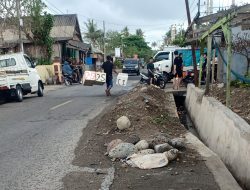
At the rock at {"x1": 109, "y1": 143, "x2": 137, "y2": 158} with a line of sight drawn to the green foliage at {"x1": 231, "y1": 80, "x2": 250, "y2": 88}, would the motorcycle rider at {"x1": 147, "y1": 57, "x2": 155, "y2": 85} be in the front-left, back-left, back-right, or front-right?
front-left

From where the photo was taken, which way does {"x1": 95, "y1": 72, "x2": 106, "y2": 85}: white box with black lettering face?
toward the camera

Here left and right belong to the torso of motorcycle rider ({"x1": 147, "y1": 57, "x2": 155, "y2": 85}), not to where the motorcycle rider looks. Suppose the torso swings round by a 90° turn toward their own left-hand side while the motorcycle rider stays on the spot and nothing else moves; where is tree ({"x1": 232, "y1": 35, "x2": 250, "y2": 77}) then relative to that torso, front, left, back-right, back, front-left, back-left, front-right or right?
front-right

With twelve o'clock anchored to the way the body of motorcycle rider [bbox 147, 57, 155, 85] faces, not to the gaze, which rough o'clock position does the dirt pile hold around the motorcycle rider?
The dirt pile is roughly at 12 o'clock from the motorcycle rider.

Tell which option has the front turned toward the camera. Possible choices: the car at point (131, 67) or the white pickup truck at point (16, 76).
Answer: the car

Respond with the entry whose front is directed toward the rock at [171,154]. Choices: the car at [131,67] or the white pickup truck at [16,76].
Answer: the car

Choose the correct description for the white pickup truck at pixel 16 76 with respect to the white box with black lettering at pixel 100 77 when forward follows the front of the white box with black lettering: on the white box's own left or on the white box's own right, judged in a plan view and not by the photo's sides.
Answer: on the white box's own right

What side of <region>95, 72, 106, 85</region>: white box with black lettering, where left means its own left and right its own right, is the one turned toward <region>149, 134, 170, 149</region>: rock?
front

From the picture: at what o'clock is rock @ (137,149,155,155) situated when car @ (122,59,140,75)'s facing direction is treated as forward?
The rock is roughly at 12 o'clock from the car.
